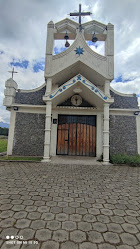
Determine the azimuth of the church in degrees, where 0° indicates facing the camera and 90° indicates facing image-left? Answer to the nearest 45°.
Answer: approximately 0°
